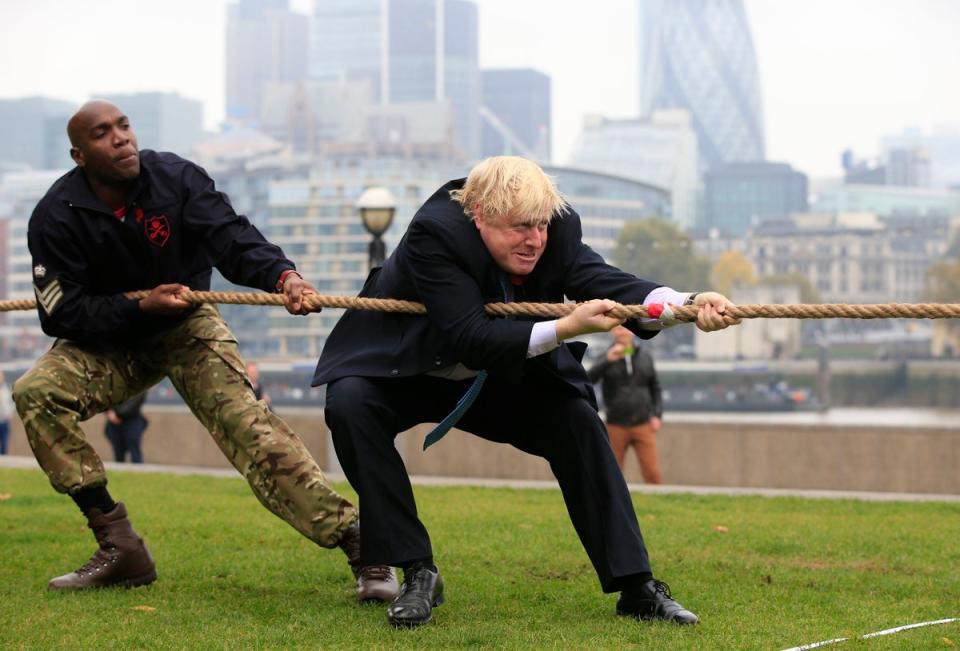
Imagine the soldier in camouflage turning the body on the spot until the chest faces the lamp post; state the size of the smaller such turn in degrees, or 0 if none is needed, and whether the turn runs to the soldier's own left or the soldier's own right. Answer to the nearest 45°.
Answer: approximately 135° to the soldier's own left

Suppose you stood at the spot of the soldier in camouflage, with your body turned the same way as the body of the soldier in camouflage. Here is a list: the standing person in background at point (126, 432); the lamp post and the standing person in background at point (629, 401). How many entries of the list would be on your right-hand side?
0

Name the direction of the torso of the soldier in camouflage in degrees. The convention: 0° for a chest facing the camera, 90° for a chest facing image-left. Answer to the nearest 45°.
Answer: approximately 315°

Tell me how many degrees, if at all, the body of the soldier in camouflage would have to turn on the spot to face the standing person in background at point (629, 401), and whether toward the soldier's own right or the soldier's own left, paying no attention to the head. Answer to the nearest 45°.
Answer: approximately 90° to the soldier's own left

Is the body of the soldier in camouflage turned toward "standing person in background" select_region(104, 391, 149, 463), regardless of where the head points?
no

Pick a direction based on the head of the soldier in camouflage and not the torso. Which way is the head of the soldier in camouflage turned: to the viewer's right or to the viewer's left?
to the viewer's right

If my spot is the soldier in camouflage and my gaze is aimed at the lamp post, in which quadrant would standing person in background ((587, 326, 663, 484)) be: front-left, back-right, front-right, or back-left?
front-right
